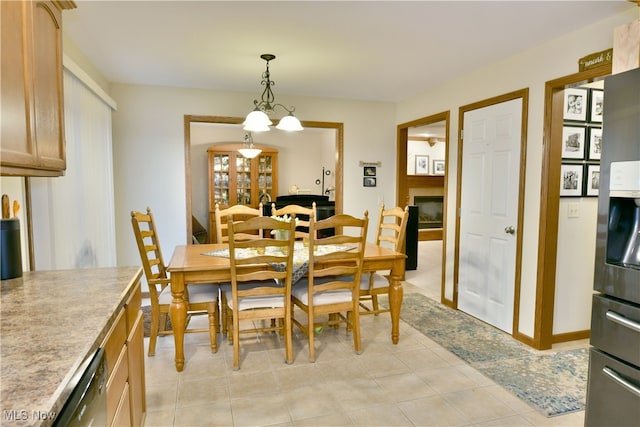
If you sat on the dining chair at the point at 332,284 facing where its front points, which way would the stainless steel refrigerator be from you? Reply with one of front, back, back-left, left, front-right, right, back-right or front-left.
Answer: back

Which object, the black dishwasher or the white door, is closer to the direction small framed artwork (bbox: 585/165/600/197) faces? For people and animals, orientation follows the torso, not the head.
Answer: the black dishwasher

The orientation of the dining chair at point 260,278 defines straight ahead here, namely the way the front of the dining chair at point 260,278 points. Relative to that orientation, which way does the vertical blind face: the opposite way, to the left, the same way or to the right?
to the right

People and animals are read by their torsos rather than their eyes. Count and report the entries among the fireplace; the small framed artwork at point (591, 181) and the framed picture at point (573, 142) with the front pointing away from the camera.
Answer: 0

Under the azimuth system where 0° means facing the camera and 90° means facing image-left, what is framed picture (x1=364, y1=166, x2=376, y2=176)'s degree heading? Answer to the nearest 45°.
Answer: approximately 0°

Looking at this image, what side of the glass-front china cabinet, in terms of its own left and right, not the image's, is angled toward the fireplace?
left

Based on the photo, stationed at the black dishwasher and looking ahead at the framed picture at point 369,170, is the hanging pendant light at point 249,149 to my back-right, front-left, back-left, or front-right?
front-left

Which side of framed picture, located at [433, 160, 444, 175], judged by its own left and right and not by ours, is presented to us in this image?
front

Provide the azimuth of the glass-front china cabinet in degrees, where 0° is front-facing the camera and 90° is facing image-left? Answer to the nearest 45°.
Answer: approximately 0°

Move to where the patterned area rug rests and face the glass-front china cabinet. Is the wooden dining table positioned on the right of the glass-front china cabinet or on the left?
left

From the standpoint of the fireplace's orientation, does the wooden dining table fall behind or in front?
in front

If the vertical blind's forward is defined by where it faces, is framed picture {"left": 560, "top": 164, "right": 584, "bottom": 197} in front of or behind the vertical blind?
in front

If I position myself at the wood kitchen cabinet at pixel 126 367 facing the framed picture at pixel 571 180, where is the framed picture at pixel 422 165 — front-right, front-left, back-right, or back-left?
front-left

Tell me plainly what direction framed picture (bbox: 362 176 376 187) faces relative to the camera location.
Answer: facing the viewer
